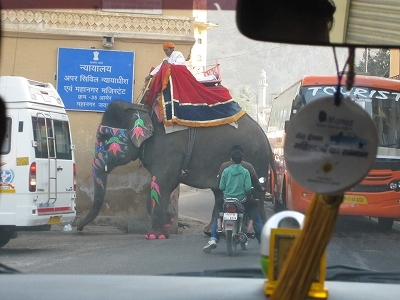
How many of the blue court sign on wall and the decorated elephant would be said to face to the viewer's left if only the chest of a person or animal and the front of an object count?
1

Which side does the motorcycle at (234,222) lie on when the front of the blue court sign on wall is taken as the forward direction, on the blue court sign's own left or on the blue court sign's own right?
on the blue court sign's own left

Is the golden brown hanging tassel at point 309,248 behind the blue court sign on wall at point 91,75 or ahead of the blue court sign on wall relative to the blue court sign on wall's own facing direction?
ahead

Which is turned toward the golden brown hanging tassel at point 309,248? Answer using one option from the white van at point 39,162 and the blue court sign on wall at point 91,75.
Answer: the blue court sign on wall

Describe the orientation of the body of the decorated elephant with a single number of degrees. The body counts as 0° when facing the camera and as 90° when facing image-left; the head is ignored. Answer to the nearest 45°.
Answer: approximately 90°

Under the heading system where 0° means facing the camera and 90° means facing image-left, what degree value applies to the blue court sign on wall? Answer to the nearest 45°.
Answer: approximately 0°

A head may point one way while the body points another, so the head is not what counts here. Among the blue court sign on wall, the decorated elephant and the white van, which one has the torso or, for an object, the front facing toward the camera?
the blue court sign on wall

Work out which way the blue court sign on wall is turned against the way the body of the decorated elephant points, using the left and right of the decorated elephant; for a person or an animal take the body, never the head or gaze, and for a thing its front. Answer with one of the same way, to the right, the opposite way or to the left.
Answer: to the left

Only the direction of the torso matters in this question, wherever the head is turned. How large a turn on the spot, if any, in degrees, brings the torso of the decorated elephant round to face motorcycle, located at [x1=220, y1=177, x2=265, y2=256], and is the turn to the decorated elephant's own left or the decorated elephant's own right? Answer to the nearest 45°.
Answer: approximately 90° to the decorated elephant's own left

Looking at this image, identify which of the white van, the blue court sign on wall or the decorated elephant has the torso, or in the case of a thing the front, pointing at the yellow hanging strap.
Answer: the blue court sign on wall
